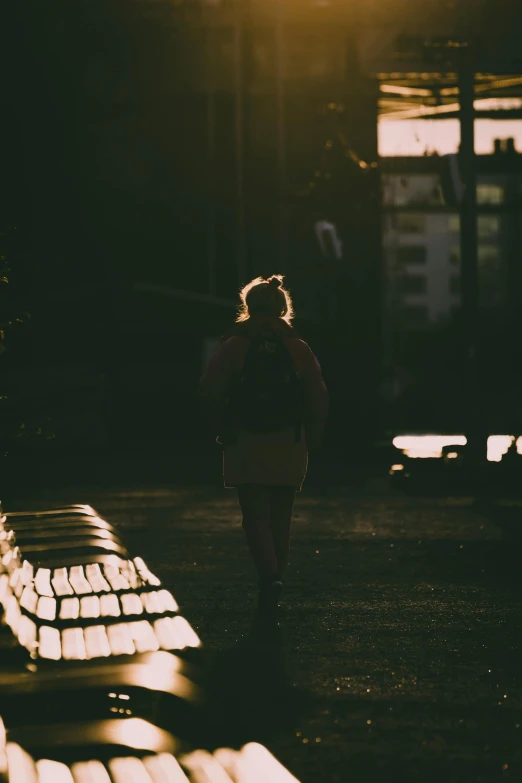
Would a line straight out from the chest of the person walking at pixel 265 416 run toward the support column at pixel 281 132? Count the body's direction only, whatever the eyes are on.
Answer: yes

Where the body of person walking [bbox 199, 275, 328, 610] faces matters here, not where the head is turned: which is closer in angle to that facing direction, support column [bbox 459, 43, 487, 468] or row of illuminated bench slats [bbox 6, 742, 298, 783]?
the support column

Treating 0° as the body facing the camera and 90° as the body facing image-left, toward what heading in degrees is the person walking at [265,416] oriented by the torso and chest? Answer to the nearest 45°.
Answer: approximately 180°

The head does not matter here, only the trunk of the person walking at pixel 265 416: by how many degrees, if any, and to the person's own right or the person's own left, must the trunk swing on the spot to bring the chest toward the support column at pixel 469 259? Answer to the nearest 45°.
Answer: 0° — they already face it

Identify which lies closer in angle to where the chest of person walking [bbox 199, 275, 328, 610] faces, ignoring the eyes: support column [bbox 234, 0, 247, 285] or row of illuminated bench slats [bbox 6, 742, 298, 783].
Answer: the support column

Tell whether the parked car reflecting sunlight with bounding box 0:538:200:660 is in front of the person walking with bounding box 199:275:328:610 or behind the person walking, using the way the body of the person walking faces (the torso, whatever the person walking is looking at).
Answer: behind

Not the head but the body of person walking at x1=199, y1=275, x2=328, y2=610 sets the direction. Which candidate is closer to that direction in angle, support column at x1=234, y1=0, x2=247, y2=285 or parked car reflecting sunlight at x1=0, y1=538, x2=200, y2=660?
the support column

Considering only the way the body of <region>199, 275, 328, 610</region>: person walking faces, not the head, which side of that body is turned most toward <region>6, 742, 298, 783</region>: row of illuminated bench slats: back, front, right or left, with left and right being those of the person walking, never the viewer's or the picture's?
back

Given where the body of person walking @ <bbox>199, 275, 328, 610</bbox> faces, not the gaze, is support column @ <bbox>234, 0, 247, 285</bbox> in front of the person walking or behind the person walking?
in front

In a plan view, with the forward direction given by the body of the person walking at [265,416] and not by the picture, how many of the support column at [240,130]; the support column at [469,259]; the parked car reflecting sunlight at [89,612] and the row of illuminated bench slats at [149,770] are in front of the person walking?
2

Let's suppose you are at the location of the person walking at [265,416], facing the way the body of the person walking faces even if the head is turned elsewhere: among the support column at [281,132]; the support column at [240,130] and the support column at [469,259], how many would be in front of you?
3
